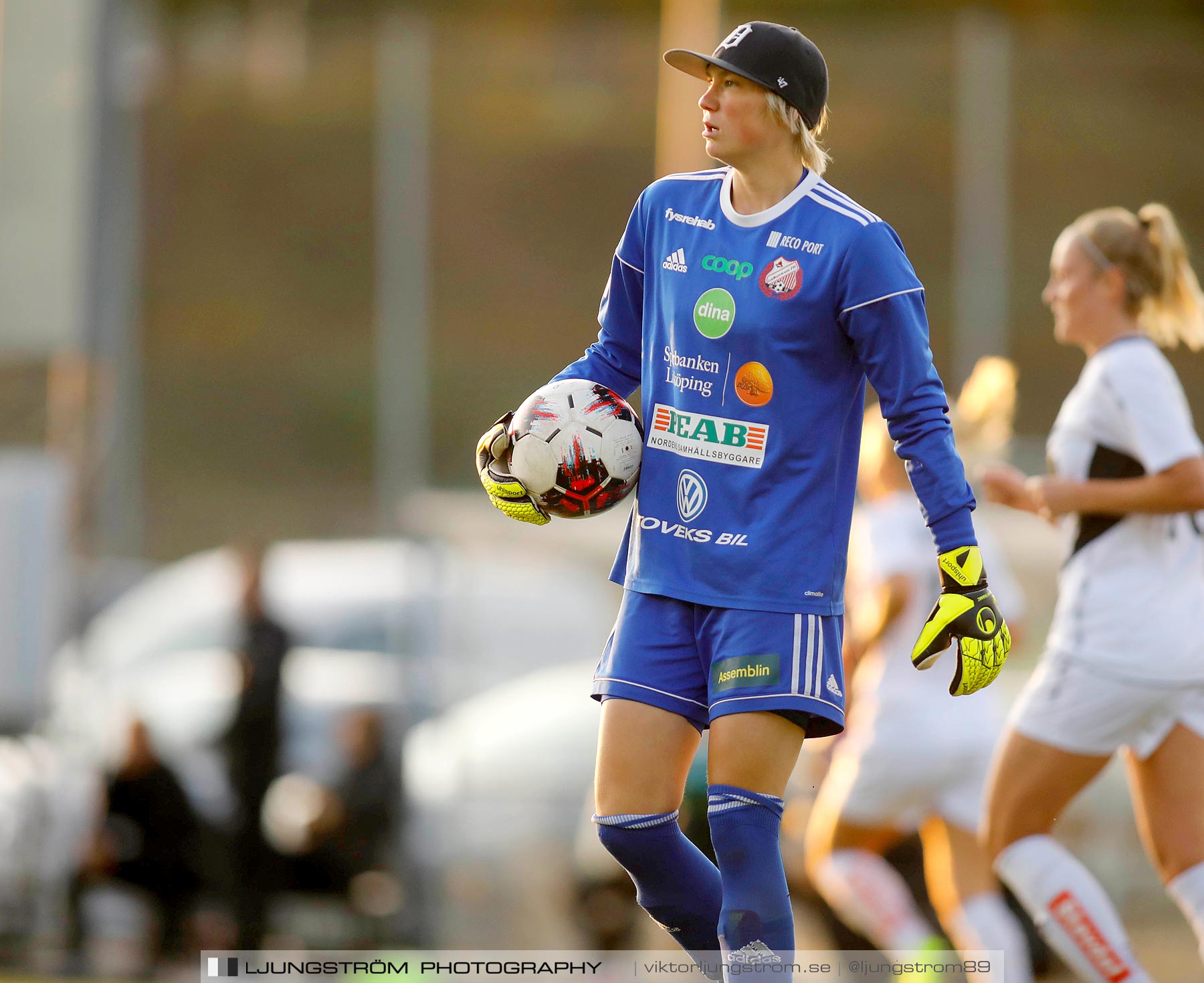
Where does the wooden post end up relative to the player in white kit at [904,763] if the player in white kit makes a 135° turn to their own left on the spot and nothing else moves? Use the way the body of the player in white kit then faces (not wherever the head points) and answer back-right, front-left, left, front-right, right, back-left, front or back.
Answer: back-left

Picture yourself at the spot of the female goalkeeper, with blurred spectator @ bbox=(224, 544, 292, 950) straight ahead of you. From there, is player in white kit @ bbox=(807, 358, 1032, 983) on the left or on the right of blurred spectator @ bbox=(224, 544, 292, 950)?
right

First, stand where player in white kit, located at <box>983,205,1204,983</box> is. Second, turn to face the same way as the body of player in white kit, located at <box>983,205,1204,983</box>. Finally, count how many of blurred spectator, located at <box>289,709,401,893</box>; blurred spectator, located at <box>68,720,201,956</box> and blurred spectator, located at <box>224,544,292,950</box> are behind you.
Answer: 0

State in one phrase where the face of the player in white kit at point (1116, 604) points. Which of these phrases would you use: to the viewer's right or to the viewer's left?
to the viewer's left

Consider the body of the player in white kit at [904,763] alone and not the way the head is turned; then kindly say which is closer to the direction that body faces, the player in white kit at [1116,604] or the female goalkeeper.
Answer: the female goalkeeper

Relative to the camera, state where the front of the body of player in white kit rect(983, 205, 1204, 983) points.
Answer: to the viewer's left

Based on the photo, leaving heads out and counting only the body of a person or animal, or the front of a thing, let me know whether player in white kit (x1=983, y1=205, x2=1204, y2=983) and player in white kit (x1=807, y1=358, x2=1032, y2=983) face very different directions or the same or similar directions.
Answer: same or similar directions

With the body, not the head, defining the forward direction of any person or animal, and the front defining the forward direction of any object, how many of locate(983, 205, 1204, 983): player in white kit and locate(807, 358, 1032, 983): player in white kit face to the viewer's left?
2

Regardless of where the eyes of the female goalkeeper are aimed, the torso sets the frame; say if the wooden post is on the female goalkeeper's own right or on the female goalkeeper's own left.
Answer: on the female goalkeeper's own right

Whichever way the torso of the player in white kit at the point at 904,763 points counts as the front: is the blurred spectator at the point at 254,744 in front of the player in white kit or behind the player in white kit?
in front

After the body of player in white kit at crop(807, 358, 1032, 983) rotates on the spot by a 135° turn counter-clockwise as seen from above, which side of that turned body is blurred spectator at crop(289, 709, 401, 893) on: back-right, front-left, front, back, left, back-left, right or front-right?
back

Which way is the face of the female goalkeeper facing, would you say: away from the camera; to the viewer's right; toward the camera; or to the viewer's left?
to the viewer's left

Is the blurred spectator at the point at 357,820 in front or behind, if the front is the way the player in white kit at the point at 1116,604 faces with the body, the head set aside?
in front

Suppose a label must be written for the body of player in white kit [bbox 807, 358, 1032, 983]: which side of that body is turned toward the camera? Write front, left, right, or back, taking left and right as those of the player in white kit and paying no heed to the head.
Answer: left
